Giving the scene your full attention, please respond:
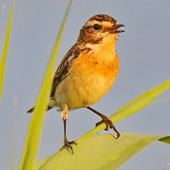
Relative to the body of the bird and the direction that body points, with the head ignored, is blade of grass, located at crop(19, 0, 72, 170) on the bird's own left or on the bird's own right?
on the bird's own right

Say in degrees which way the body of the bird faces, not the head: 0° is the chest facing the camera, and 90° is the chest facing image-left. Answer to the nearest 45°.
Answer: approximately 315°
